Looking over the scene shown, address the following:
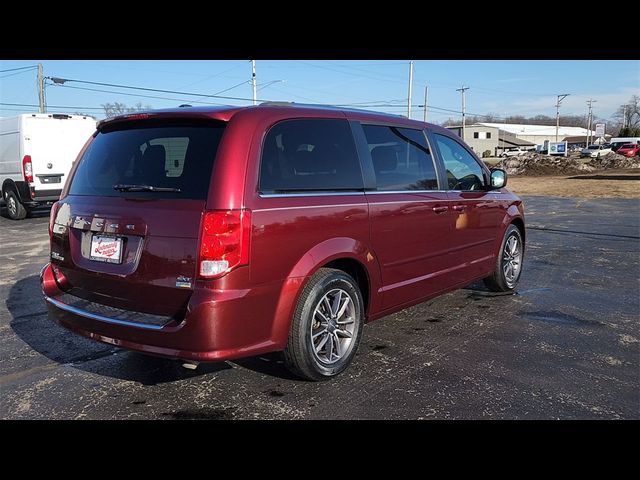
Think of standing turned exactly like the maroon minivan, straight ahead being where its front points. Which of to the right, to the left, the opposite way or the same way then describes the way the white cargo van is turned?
to the left

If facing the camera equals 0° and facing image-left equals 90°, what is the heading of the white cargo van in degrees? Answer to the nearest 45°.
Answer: approximately 135°

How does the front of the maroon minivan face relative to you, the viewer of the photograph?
facing away from the viewer and to the right of the viewer

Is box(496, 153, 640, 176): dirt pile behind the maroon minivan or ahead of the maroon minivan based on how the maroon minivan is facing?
ahead

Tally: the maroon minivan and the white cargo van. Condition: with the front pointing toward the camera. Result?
0

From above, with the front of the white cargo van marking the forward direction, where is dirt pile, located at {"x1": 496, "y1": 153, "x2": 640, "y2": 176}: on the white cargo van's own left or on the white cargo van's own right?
on the white cargo van's own right

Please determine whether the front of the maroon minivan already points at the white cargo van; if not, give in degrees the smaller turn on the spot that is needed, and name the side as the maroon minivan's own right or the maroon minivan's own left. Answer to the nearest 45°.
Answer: approximately 90° to the maroon minivan's own left

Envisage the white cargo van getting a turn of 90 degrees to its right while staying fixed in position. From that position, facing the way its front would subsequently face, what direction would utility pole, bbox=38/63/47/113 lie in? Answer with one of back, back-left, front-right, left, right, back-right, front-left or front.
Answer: front-left

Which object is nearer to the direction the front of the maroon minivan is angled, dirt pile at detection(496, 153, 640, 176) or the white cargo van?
the dirt pile

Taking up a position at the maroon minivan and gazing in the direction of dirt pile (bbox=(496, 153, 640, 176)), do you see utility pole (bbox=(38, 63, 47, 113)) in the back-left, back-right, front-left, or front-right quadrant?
front-left
